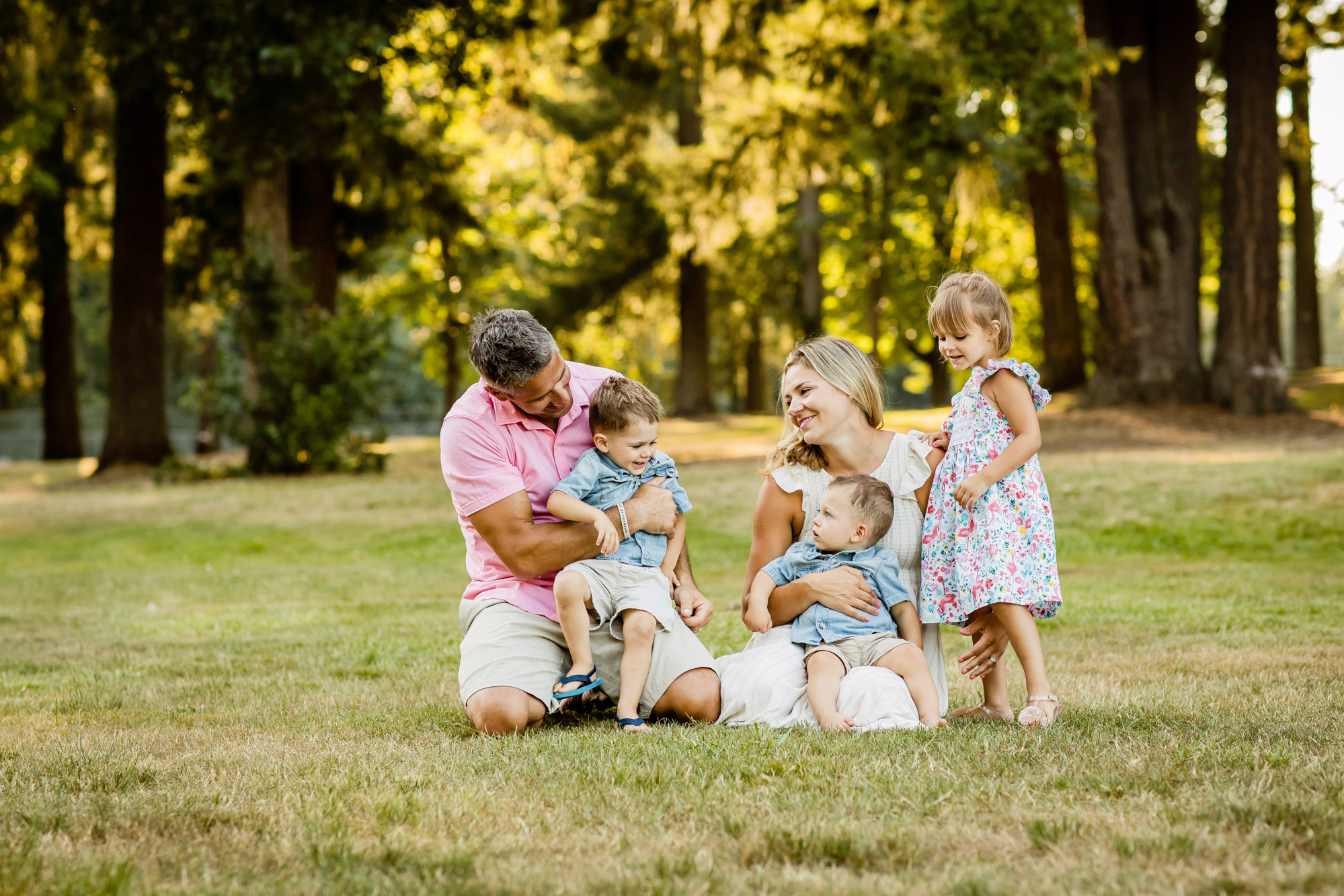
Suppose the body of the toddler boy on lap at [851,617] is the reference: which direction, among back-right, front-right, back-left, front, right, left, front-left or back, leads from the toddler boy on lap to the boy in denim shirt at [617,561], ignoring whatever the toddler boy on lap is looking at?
right

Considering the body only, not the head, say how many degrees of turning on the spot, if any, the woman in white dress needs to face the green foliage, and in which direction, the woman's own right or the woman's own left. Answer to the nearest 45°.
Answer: approximately 135° to the woman's own right

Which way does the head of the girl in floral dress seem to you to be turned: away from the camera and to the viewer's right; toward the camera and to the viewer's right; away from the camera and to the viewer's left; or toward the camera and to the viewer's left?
toward the camera and to the viewer's left

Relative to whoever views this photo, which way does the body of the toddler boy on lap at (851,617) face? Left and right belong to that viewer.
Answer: facing the viewer

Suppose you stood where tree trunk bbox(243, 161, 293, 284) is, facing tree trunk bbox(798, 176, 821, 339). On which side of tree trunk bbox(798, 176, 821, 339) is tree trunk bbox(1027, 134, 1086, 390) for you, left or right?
right

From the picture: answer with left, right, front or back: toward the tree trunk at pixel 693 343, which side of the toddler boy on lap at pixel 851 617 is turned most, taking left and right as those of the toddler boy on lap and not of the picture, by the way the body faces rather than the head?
back

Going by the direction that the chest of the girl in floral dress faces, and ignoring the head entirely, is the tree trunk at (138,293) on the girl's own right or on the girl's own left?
on the girl's own right

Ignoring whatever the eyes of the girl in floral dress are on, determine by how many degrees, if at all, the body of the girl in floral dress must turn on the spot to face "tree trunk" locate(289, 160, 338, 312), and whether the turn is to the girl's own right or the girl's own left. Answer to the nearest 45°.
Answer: approximately 90° to the girl's own right

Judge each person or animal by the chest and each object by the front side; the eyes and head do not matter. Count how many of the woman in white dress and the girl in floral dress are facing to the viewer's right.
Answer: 0

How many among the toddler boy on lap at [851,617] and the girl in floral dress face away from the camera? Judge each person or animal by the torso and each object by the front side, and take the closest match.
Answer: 0

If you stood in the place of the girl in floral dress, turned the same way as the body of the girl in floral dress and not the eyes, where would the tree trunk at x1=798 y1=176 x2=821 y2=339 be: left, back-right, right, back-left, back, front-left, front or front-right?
back-right

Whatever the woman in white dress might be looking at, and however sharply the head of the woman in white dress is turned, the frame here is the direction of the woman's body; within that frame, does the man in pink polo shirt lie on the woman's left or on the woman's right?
on the woman's right

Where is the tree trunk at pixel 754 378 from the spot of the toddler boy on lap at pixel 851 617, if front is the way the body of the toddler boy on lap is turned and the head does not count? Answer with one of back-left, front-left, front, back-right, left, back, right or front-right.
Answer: back

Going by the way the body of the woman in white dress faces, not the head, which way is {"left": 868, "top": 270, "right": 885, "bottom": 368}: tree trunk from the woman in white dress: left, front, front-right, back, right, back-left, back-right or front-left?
back

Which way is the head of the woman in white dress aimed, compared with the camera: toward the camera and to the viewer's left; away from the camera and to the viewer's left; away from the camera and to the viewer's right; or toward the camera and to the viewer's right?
toward the camera and to the viewer's left

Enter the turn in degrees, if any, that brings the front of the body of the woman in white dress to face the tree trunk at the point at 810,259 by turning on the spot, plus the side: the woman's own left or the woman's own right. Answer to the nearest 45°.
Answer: approximately 180°
